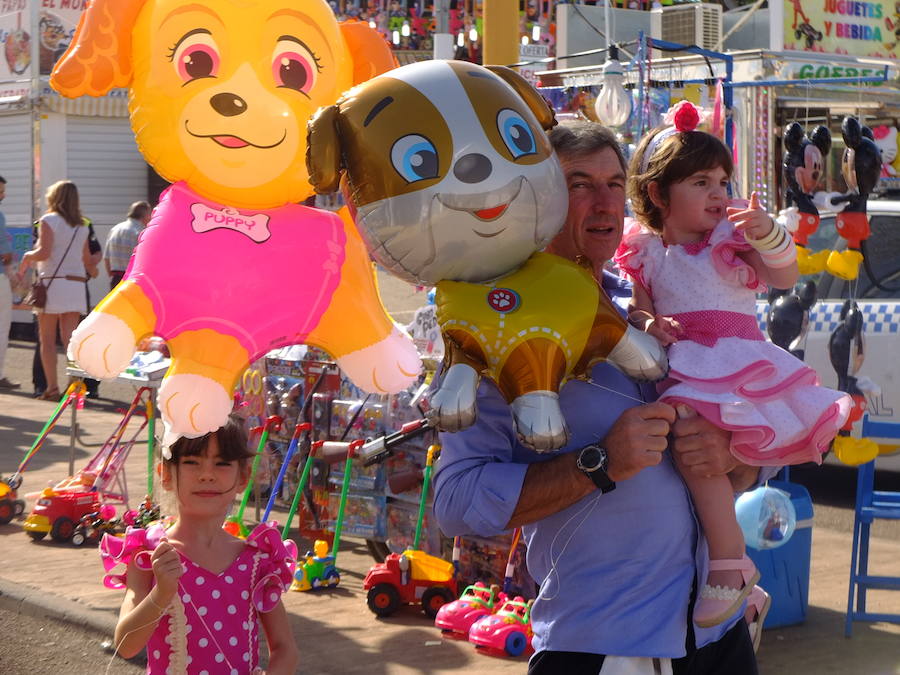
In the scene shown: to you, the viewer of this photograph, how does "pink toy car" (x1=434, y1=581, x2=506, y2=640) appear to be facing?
facing the viewer and to the left of the viewer

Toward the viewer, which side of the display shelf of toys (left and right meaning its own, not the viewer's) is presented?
front

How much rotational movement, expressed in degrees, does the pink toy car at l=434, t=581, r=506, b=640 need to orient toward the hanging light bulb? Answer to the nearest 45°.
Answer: approximately 135° to its right

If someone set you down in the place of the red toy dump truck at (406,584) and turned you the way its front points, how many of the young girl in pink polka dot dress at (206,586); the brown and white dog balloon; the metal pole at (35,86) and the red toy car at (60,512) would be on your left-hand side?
2

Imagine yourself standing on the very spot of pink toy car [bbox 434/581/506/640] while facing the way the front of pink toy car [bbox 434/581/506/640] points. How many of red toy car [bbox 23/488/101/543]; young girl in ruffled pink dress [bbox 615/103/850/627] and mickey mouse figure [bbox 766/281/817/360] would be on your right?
1

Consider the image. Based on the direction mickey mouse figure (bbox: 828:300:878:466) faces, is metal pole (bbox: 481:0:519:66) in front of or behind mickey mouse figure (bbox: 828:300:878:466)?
behind

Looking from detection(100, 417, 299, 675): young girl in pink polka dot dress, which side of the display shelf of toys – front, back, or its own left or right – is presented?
front

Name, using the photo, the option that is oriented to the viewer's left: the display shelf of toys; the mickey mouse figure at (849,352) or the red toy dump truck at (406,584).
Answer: the red toy dump truck

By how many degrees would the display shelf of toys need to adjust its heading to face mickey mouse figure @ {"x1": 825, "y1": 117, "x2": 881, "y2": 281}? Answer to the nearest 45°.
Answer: approximately 45° to its left

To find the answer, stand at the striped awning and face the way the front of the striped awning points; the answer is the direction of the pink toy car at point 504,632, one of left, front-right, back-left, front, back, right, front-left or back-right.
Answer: front

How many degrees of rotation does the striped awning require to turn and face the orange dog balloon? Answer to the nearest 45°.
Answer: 0° — it already faces it

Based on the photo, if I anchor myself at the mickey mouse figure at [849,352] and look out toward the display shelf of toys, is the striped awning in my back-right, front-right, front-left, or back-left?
front-right

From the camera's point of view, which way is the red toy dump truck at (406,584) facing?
to the viewer's left

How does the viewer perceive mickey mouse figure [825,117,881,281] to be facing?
facing to the left of the viewer
